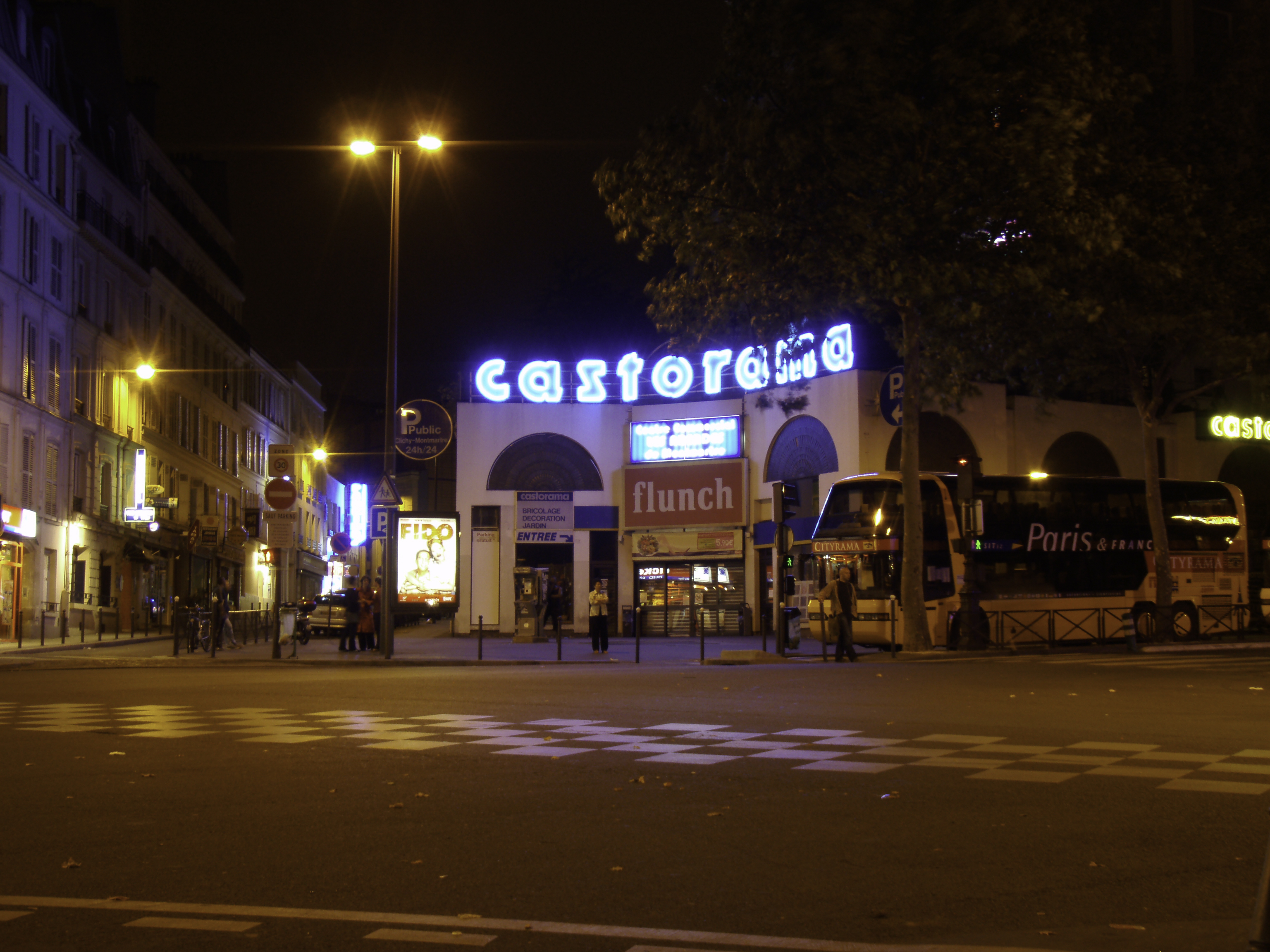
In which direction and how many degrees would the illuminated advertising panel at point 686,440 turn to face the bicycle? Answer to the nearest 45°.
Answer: approximately 45° to its right

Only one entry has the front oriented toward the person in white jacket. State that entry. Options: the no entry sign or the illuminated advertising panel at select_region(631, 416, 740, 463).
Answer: the illuminated advertising panel

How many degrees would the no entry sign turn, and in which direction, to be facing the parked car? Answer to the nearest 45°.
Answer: approximately 180°

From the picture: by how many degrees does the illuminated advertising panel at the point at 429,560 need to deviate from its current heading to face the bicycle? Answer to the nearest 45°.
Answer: approximately 90° to its right

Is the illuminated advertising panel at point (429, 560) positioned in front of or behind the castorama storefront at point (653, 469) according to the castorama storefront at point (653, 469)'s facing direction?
in front

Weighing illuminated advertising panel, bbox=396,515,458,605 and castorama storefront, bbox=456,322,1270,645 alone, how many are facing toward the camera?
2
